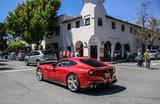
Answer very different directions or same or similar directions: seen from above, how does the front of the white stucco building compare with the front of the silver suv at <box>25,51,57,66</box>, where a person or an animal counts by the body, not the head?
very different directions

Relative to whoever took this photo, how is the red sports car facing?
facing away from the viewer and to the left of the viewer

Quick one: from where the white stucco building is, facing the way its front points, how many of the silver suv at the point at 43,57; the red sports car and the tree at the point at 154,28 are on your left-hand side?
1

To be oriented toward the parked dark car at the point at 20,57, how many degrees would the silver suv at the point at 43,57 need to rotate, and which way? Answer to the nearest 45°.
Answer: approximately 45° to its right

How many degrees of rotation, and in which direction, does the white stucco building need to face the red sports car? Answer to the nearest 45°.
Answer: approximately 45° to its right

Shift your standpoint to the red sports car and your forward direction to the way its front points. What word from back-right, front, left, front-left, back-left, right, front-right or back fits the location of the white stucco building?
front-right

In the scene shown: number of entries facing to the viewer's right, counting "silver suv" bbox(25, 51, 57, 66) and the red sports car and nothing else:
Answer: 0

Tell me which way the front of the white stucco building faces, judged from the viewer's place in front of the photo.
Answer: facing the viewer and to the right of the viewer

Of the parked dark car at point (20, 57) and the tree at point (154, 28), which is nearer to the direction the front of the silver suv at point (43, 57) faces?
the parked dark car

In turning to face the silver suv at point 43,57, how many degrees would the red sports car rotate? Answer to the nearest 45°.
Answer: approximately 45° to its right

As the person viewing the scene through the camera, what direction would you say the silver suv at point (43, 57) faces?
facing away from the viewer and to the left of the viewer

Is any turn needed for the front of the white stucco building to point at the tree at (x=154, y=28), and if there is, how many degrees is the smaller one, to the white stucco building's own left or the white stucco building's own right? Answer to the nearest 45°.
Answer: approximately 90° to the white stucco building's own left
